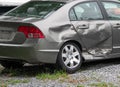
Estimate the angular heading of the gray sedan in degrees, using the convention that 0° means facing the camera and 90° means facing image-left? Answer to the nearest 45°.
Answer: approximately 225°
